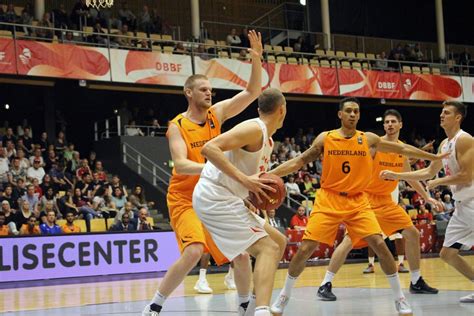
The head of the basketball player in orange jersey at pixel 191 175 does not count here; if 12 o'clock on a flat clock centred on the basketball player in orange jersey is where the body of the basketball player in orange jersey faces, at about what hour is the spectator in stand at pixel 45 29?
The spectator in stand is roughly at 7 o'clock from the basketball player in orange jersey.

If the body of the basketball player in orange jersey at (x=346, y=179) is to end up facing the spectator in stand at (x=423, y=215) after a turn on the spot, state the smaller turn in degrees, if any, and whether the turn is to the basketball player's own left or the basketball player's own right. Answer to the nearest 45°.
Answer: approximately 180°

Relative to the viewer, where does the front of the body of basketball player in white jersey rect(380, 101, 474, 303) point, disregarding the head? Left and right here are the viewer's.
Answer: facing to the left of the viewer

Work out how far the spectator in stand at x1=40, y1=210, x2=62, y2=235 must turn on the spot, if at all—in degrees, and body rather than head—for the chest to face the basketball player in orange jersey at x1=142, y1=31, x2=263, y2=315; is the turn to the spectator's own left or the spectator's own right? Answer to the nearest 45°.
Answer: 0° — they already face them

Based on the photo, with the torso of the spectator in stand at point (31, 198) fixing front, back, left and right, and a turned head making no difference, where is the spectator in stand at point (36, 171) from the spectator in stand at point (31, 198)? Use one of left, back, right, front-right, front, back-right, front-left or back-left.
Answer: back-left

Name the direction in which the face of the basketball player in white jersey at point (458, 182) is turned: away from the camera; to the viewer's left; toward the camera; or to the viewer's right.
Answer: to the viewer's left

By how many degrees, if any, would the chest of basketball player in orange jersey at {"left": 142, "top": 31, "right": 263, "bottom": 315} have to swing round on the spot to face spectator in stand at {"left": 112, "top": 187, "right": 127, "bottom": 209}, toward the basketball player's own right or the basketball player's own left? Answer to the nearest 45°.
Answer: approximately 135° to the basketball player's own left

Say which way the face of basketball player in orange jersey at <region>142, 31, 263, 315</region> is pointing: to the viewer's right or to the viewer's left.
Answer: to the viewer's right
